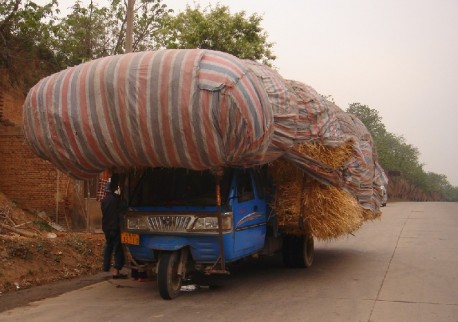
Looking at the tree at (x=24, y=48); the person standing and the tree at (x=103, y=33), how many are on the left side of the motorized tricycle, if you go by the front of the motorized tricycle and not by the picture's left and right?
0

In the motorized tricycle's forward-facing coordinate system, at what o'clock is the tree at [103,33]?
The tree is roughly at 4 o'clock from the motorized tricycle.

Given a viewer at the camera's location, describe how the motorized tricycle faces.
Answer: facing the viewer and to the left of the viewer

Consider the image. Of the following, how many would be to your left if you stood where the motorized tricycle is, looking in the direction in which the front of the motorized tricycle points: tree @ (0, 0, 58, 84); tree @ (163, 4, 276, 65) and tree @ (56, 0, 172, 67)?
0

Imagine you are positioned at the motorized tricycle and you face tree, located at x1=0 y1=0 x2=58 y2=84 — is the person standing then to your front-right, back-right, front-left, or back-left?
front-left

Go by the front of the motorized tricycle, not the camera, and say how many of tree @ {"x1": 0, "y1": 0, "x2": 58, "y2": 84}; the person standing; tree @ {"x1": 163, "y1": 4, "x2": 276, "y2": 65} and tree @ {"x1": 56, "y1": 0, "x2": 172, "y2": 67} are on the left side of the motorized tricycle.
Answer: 0

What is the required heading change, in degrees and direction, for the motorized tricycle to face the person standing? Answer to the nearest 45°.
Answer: approximately 90° to its right

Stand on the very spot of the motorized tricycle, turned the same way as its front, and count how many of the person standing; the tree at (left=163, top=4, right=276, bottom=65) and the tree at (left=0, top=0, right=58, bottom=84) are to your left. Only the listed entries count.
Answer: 0

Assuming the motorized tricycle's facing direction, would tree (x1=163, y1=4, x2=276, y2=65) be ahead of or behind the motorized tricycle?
behind
